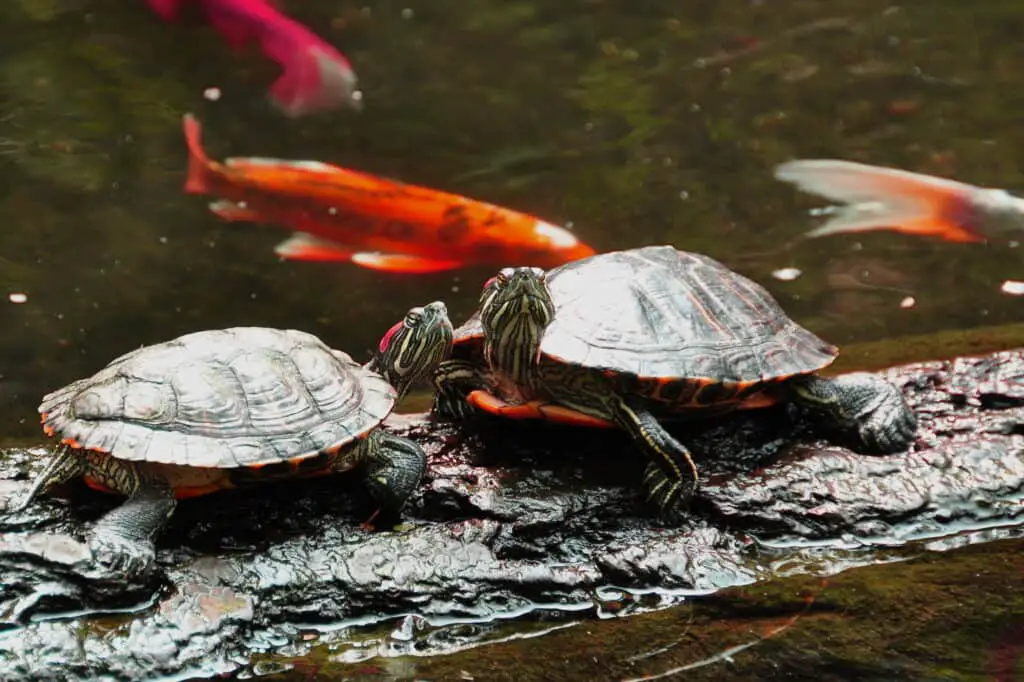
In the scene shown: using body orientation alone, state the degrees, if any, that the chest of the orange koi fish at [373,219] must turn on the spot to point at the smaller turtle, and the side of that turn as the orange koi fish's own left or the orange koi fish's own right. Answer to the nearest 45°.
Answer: approximately 90° to the orange koi fish's own right

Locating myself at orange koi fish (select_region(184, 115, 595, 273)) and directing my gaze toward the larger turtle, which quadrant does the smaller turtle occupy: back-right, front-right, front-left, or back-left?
front-right

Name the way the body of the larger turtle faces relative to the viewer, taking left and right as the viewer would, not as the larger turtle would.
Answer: facing the viewer and to the left of the viewer

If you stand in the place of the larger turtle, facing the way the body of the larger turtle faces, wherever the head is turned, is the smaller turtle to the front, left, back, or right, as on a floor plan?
front

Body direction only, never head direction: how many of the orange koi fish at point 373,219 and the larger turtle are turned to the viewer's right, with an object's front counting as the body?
1

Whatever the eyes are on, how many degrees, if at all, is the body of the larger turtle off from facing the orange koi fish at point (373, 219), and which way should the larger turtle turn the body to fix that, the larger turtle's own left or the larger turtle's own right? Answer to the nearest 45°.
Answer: approximately 90° to the larger turtle's own right

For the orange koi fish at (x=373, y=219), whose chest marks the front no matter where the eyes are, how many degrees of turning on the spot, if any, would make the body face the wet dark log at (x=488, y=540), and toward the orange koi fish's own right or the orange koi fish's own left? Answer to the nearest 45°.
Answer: approximately 90° to the orange koi fish's own right

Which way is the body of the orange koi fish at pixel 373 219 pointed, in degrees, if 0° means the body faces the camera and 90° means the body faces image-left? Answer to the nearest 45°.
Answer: approximately 270°

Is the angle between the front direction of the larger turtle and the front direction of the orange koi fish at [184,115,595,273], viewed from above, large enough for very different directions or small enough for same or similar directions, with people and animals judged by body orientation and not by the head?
very different directions

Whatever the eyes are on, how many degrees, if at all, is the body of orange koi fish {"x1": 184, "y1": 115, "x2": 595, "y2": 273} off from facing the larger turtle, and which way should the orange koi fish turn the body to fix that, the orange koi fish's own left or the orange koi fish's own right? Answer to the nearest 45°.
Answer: approximately 90° to the orange koi fish's own right
